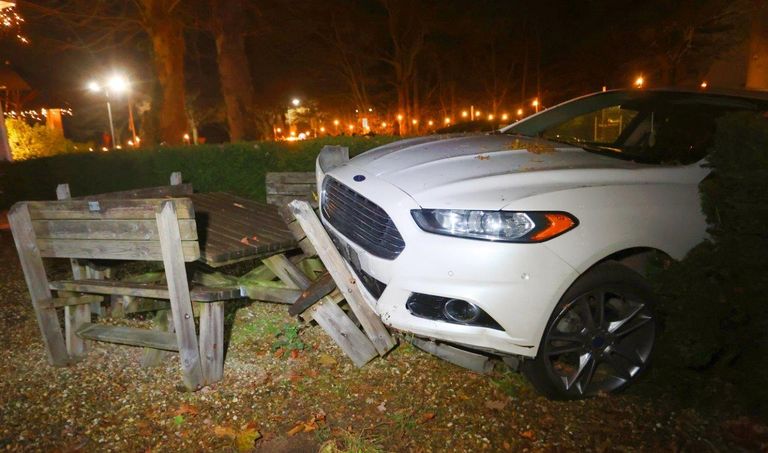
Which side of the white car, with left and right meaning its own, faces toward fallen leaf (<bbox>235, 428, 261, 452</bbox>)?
front

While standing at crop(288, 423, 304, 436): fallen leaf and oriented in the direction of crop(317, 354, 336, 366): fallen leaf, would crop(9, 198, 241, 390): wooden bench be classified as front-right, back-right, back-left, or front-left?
front-left

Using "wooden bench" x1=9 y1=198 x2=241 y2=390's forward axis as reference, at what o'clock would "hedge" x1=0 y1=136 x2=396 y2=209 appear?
The hedge is roughly at 11 o'clock from the wooden bench.

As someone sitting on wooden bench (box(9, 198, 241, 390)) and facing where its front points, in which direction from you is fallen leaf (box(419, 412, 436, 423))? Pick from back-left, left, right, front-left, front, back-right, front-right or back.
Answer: right

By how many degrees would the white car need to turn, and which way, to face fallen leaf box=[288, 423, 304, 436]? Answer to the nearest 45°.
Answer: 0° — it already faces it

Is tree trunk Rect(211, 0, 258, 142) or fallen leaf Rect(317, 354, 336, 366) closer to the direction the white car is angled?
the fallen leaf

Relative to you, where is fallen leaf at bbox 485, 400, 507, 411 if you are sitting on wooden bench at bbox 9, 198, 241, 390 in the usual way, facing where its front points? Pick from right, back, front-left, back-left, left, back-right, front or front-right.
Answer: right

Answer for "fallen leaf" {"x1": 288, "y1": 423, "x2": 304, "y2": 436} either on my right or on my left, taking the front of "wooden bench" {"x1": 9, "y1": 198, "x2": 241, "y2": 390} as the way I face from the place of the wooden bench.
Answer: on my right

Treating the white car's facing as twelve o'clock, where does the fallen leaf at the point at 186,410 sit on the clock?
The fallen leaf is roughly at 1 o'clock from the white car.

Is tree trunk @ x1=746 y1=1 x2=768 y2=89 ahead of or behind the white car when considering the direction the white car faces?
behind

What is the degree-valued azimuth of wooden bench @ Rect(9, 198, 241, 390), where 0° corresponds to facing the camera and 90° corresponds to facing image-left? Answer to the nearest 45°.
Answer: approximately 225°

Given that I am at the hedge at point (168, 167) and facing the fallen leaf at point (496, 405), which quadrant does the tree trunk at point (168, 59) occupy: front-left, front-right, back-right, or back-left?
back-left

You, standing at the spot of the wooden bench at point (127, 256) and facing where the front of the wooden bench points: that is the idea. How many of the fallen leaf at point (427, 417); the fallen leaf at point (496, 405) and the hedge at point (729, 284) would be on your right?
3

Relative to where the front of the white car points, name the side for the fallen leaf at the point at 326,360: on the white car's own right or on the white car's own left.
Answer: on the white car's own right

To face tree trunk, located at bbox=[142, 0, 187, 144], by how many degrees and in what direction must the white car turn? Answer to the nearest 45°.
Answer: approximately 90° to its right
